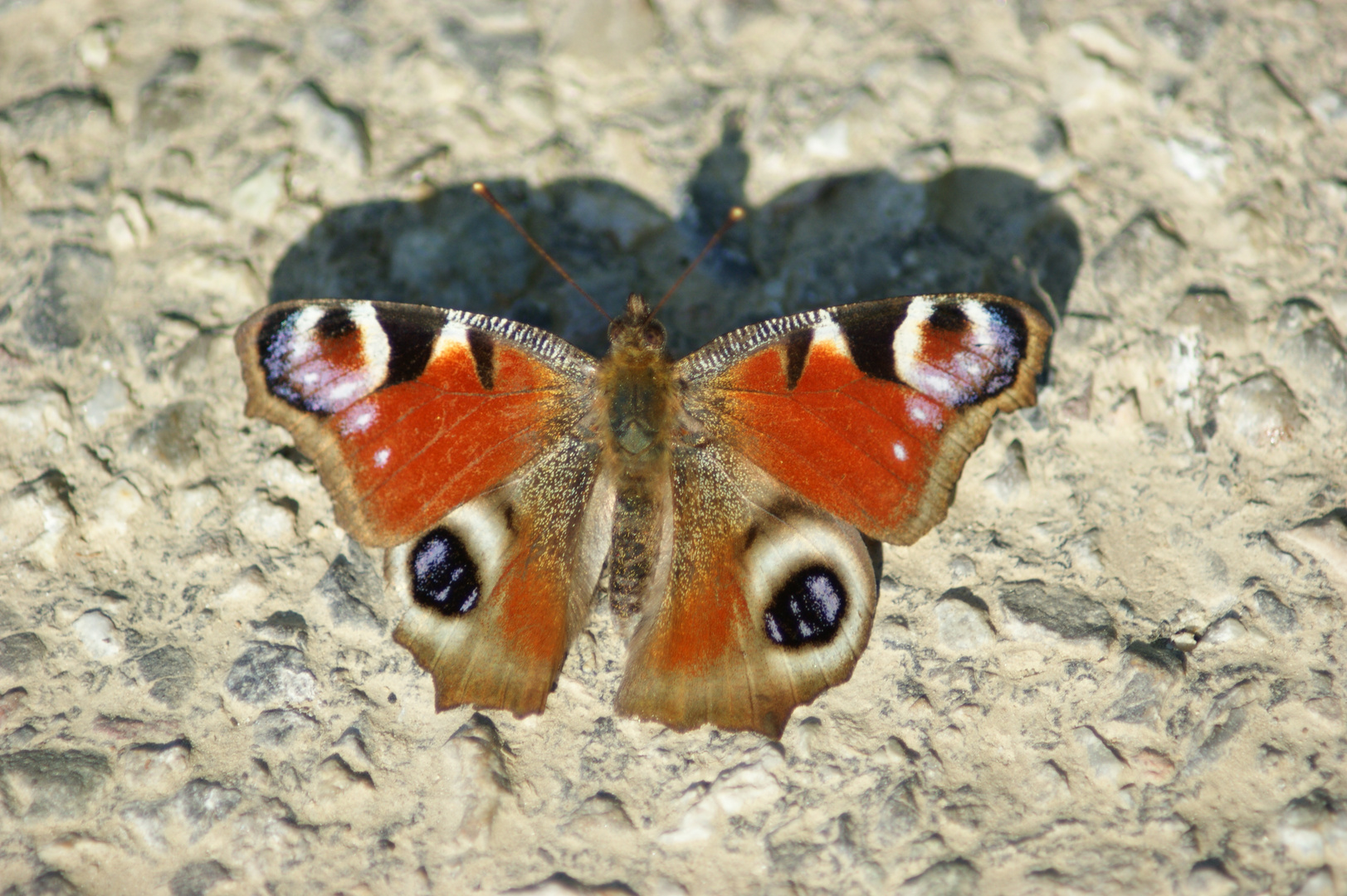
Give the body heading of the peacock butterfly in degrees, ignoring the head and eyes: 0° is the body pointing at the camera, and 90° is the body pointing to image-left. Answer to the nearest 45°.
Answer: approximately 180°

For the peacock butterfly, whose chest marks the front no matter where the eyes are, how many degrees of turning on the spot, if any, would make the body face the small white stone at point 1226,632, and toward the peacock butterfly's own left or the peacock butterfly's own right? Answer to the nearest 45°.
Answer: approximately 90° to the peacock butterfly's own right

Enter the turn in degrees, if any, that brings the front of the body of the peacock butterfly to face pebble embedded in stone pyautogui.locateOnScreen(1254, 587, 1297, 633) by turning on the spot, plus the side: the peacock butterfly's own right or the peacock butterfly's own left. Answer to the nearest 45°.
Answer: approximately 90° to the peacock butterfly's own right

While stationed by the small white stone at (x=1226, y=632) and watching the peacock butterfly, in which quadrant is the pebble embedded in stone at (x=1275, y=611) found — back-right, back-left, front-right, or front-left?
back-right
